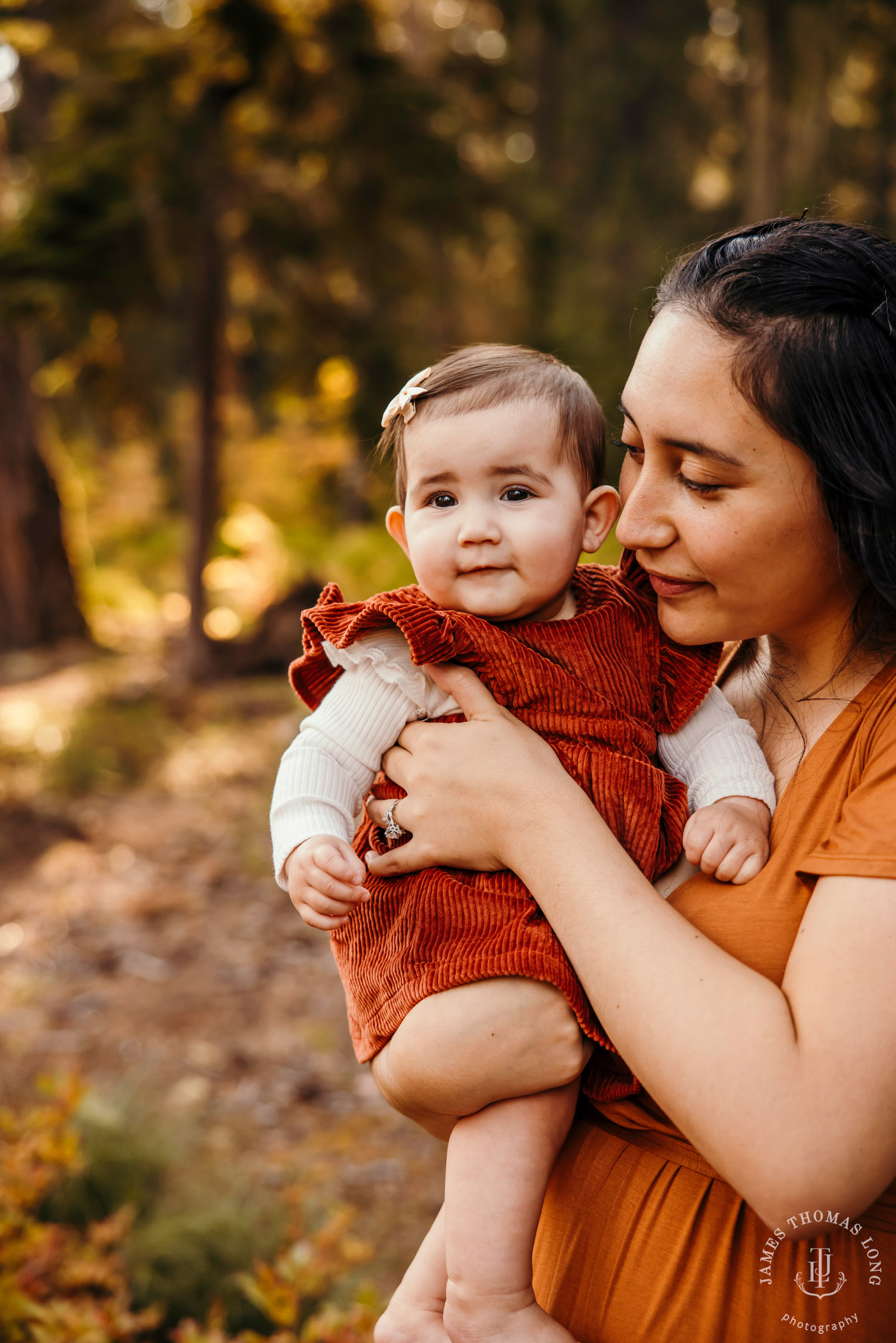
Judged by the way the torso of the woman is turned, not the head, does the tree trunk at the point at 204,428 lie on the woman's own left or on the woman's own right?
on the woman's own right

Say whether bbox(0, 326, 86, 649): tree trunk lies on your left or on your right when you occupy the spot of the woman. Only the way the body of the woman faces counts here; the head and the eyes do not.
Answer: on your right

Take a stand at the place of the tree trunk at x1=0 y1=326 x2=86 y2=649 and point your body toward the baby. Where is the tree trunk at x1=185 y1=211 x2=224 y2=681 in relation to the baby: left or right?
left

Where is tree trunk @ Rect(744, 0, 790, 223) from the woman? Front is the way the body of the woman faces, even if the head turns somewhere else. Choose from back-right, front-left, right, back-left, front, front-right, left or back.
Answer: back-right

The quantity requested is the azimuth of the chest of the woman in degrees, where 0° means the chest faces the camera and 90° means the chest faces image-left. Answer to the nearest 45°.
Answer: approximately 45°
